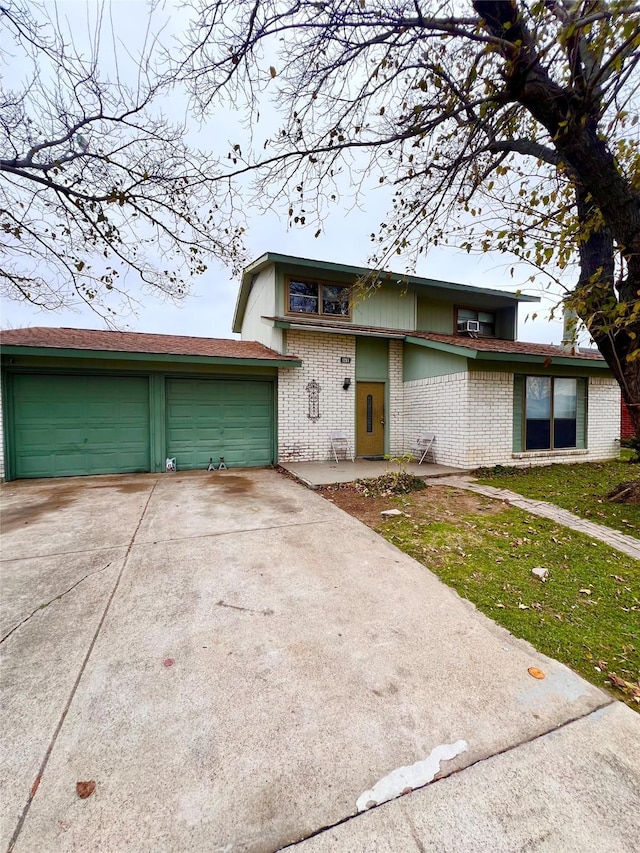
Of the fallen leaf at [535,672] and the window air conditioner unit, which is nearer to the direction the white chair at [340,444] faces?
the fallen leaf

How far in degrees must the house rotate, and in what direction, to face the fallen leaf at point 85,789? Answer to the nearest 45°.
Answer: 0° — it already faces it

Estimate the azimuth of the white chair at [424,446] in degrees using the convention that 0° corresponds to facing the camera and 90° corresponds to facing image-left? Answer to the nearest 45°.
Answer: approximately 45°

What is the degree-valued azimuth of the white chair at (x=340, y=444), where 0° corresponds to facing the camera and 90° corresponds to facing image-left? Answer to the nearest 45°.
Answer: approximately 315°

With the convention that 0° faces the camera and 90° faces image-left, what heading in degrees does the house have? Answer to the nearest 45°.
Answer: approximately 0°

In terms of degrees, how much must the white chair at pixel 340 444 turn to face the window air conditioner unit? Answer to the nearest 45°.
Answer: approximately 90° to its left

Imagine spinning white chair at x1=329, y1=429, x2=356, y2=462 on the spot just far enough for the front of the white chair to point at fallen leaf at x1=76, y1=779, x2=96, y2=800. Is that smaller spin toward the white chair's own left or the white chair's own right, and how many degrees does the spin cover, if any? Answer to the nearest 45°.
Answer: approximately 45° to the white chair's own right
